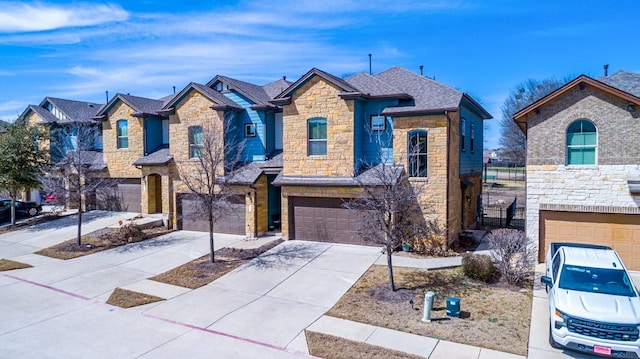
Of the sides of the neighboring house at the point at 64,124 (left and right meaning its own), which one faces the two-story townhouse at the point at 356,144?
left

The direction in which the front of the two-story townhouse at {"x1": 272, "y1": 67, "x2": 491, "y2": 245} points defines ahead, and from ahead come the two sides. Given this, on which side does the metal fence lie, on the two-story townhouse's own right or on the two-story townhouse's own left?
on the two-story townhouse's own left

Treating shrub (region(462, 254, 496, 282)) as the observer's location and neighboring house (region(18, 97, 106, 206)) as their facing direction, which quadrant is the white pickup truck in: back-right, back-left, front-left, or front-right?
back-left

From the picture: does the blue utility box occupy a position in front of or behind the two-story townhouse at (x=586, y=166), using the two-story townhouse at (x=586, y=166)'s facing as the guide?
in front

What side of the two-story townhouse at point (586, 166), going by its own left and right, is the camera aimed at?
front

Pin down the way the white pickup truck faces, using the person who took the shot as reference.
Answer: facing the viewer

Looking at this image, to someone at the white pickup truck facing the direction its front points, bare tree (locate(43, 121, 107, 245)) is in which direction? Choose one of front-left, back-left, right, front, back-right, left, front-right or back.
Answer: right

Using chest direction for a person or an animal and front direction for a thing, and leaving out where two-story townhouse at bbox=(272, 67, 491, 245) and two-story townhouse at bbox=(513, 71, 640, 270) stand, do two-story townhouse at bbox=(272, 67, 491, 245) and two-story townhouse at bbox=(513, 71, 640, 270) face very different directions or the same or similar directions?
same or similar directions

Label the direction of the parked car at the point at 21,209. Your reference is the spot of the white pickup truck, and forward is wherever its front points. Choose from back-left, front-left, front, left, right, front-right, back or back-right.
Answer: right

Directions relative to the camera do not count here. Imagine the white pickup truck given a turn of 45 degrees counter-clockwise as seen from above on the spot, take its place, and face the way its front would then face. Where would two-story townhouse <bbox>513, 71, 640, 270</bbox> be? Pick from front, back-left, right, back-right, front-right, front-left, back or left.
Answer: back-left

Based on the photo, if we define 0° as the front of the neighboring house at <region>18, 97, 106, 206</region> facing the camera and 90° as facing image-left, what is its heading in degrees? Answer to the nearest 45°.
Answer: approximately 45°

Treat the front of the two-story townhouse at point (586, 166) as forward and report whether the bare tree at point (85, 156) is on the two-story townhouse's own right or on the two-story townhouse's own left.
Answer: on the two-story townhouse's own right

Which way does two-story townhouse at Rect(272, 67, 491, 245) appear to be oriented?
toward the camera

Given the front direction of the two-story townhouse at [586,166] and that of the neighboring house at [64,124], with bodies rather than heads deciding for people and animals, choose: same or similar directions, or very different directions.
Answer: same or similar directions
